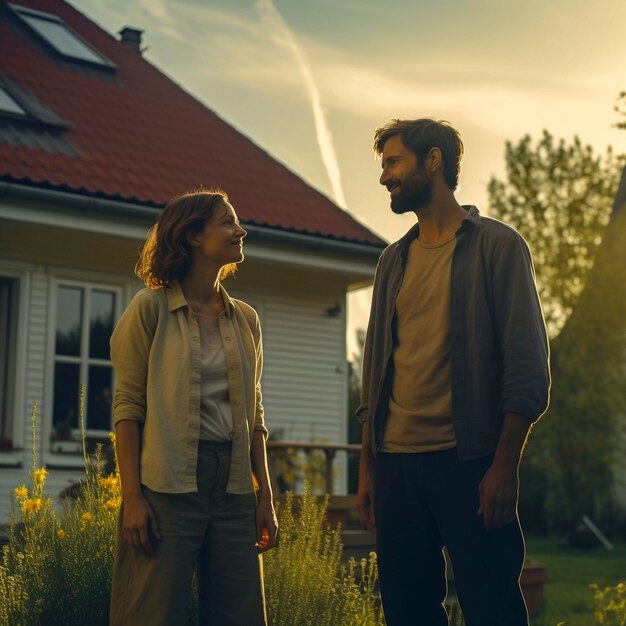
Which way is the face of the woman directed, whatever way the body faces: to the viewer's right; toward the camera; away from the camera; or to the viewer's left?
to the viewer's right

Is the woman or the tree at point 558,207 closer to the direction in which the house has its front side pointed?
the woman

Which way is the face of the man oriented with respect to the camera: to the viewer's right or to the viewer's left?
to the viewer's left

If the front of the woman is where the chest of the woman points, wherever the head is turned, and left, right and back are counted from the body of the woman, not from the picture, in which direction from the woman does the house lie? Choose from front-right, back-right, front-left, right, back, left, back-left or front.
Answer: back-left

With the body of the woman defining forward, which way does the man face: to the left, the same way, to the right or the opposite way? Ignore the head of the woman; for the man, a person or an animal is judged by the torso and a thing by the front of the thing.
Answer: to the right

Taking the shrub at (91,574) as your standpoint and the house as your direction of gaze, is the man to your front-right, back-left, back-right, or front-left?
back-right

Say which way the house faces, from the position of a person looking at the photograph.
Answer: facing the viewer and to the right of the viewer

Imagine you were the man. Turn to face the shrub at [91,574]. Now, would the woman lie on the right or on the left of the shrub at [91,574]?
left

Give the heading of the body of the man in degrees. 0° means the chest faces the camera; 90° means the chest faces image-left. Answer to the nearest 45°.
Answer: approximately 45°

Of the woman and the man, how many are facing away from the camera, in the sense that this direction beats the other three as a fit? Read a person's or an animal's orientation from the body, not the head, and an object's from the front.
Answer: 0

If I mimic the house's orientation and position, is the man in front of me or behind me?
in front

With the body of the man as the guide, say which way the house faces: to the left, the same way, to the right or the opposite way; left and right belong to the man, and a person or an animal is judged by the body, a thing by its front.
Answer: to the left

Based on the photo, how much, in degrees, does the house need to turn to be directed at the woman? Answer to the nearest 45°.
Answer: approximately 45° to its right
